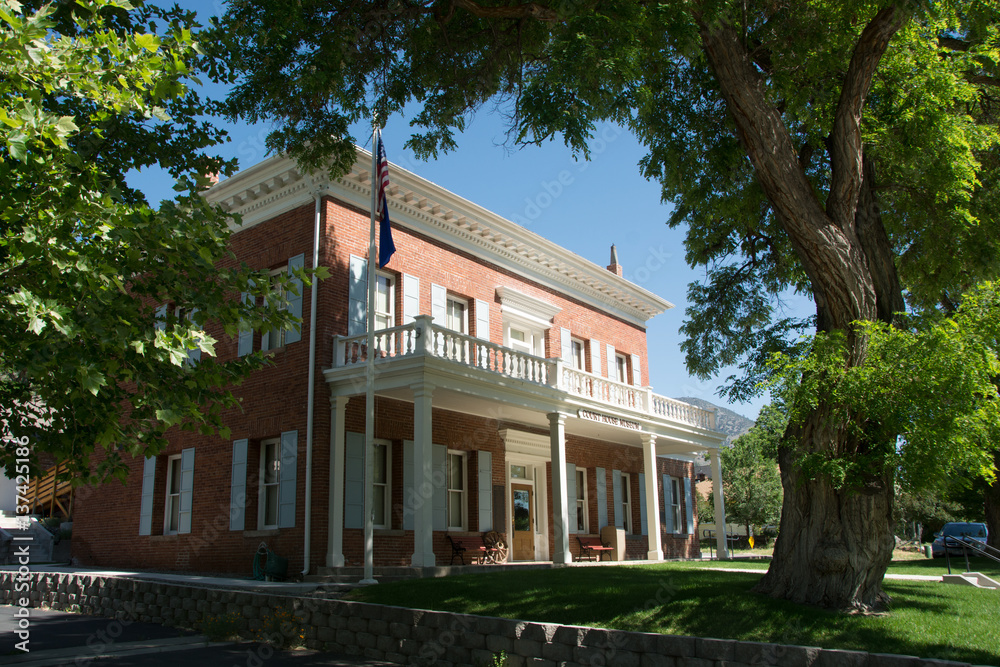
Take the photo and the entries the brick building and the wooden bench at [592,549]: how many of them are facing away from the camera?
0

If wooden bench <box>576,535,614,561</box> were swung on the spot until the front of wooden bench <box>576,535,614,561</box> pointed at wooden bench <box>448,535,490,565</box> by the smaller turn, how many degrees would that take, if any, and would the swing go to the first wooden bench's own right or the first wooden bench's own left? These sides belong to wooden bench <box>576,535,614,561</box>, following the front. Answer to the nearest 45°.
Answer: approximately 90° to the first wooden bench's own right

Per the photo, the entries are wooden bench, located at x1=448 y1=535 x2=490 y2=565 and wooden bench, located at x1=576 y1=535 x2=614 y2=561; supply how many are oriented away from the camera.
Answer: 0

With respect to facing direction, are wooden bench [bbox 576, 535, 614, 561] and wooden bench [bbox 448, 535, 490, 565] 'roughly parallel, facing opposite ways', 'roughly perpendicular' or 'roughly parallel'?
roughly parallel

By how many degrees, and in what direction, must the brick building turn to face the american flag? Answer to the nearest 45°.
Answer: approximately 45° to its right

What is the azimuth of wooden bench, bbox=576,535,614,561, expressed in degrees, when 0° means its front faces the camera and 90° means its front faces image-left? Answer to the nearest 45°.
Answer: approximately 315°

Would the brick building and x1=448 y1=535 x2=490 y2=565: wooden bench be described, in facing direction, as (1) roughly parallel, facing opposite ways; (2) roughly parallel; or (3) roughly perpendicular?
roughly parallel

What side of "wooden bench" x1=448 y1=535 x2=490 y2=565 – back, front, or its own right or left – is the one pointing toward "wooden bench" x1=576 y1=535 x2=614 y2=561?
left
